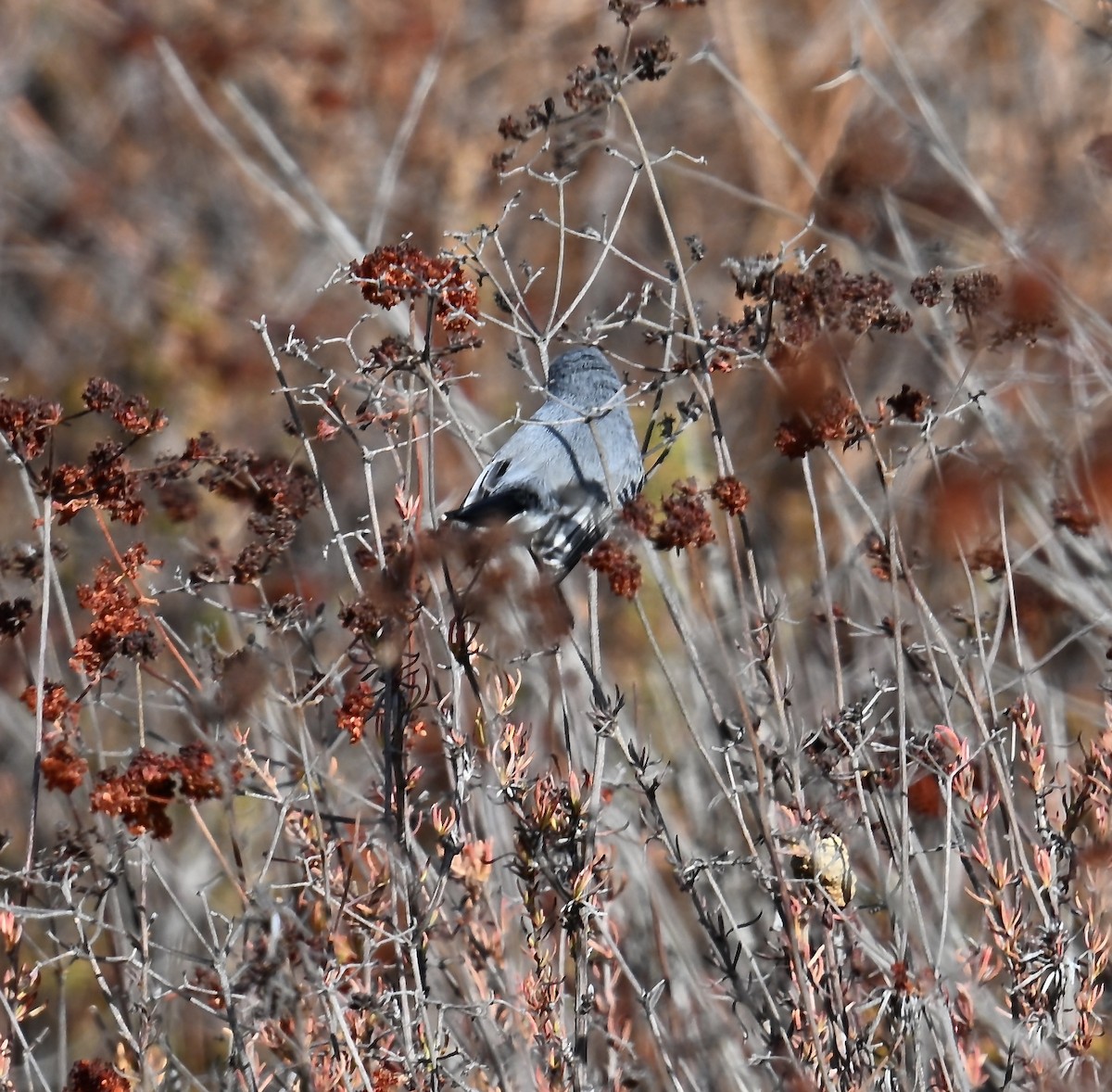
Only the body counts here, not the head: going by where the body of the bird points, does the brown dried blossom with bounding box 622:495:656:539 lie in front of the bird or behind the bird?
behind

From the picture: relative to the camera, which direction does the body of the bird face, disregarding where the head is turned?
away from the camera
